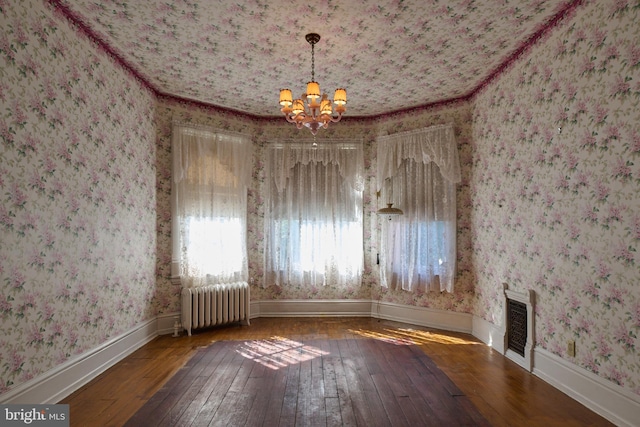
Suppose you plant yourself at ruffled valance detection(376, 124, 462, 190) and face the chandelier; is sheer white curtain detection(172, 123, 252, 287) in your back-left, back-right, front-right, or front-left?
front-right

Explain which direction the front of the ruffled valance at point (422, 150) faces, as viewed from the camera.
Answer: facing the viewer and to the left of the viewer

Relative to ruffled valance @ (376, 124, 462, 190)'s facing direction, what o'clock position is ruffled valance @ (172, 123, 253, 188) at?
ruffled valance @ (172, 123, 253, 188) is roughly at 1 o'clock from ruffled valance @ (376, 124, 462, 190).

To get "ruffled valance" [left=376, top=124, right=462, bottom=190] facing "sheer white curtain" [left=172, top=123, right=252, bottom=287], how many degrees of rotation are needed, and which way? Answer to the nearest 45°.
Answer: approximately 45° to its right

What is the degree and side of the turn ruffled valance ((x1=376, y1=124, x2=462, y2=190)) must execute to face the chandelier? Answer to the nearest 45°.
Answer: approximately 45° to its left
